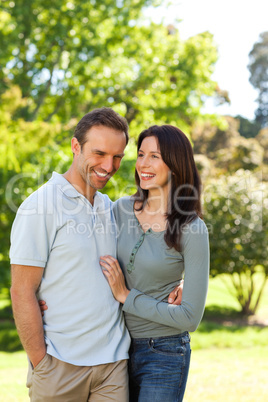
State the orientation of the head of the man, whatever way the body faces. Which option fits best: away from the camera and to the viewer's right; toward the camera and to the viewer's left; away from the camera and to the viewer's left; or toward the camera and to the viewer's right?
toward the camera and to the viewer's right

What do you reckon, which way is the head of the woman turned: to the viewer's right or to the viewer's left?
to the viewer's left

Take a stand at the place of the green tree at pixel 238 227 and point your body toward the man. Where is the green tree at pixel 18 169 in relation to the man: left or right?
right

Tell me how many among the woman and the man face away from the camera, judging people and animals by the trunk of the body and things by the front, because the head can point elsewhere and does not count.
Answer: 0

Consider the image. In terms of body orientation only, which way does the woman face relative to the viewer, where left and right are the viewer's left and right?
facing the viewer and to the left of the viewer

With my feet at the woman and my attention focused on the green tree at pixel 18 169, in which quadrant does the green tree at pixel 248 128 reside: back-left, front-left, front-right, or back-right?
front-right

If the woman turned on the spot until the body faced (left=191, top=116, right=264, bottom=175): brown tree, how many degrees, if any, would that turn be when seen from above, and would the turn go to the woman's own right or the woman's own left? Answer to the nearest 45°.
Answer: approximately 135° to the woman's own right

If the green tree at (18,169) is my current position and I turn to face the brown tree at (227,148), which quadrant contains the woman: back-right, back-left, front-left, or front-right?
back-right

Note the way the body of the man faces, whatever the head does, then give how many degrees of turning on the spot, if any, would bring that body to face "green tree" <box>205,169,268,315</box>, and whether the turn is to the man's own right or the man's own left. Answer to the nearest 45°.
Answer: approximately 90° to the man's own left

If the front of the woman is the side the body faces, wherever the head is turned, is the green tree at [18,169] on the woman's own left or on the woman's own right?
on the woman's own right

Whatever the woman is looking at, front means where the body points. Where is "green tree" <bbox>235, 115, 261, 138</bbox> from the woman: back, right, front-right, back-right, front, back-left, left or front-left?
back-right
